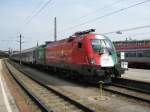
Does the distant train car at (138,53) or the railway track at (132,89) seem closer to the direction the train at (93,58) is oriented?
the railway track

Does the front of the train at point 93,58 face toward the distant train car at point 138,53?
no

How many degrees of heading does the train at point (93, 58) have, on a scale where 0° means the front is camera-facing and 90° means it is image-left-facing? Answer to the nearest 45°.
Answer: approximately 315°

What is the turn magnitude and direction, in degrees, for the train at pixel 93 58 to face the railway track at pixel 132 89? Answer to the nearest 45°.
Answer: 0° — it already faces it
